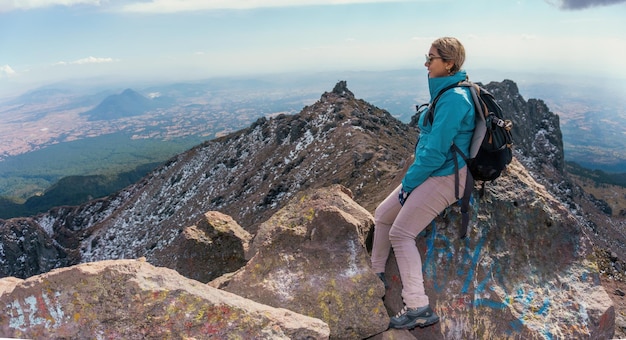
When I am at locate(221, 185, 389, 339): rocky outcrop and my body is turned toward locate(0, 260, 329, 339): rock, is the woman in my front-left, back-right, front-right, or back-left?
back-left

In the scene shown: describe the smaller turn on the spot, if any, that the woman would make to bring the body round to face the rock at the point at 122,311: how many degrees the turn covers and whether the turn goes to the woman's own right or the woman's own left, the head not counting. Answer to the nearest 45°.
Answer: approximately 45° to the woman's own left

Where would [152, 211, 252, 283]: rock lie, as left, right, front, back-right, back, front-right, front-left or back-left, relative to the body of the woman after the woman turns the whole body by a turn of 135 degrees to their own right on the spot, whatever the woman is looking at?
left

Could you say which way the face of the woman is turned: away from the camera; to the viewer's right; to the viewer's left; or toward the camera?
to the viewer's left

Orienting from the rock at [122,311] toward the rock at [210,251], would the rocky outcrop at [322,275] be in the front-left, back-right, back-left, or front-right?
front-right

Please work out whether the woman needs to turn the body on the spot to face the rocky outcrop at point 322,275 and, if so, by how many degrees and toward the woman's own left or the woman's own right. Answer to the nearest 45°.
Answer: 0° — they already face it

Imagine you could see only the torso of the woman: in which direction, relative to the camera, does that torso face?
to the viewer's left
